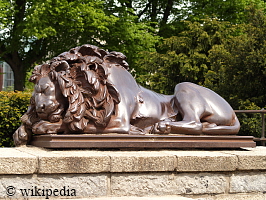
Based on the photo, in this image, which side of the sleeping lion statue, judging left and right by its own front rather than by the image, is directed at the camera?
left

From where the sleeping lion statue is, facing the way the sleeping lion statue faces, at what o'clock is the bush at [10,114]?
The bush is roughly at 2 o'clock from the sleeping lion statue.

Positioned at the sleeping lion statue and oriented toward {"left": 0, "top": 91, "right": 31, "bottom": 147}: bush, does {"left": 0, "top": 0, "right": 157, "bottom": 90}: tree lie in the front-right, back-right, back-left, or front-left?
front-right

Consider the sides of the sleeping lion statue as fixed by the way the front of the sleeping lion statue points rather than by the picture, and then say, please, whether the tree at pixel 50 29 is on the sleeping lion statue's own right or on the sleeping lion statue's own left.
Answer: on the sleeping lion statue's own right
